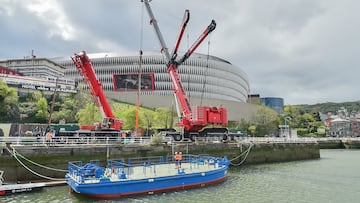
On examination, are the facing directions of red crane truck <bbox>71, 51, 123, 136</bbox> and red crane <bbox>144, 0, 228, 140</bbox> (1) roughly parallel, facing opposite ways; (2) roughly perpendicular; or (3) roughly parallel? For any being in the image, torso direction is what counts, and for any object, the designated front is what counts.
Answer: roughly parallel
